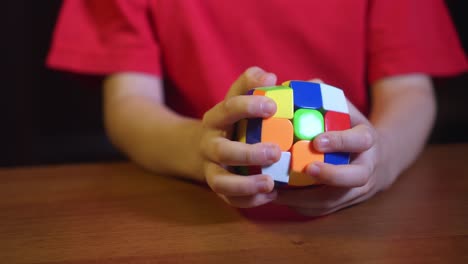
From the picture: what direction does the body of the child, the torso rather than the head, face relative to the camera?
toward the camera
